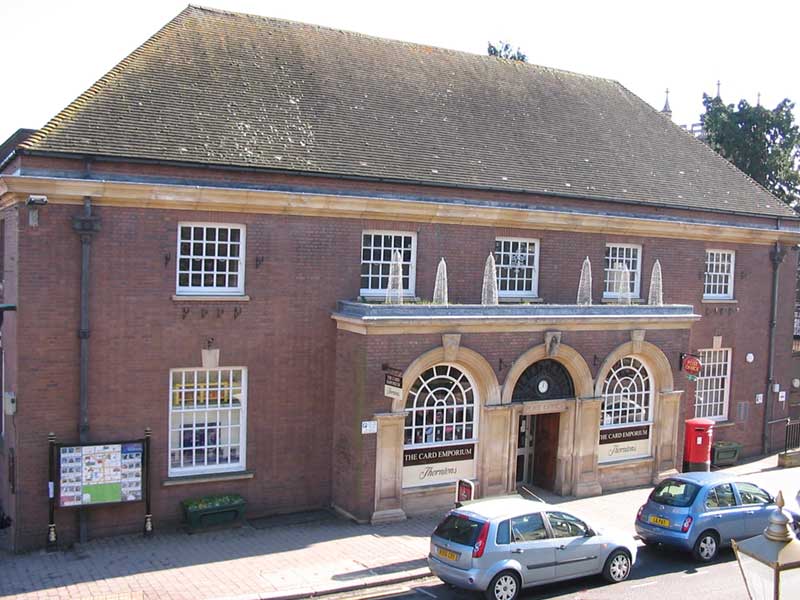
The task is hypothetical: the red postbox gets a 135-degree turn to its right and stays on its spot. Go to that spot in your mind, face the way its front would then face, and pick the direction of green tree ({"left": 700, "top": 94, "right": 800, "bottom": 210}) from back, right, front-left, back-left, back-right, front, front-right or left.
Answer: front-right

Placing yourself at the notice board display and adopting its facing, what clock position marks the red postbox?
The red postbox is roughly at 9 o'clock from the notice board display.

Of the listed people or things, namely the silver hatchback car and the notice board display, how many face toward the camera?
1

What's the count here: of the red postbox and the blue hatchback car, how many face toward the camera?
1

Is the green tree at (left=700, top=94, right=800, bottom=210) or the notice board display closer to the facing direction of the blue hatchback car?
the green tree

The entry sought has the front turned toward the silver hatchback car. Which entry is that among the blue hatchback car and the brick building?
the brick building

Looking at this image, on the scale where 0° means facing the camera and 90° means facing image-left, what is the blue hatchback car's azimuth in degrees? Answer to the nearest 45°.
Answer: approximately 225°

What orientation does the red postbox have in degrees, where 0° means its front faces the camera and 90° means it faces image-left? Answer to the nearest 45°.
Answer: approximately 0°

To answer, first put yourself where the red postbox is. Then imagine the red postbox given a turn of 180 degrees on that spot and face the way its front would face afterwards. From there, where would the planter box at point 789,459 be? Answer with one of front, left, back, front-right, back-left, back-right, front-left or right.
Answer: front-right
